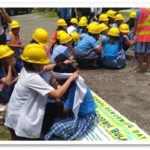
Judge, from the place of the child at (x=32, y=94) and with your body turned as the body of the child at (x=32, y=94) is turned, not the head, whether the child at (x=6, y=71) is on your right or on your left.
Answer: on your left

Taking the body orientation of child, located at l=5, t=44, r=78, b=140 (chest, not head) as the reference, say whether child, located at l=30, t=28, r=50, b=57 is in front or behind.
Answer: in front

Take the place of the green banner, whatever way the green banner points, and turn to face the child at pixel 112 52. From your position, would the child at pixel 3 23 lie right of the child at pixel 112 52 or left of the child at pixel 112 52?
left
